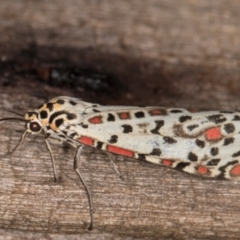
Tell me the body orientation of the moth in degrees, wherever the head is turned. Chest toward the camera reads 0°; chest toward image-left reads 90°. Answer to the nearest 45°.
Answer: approximately 90°
